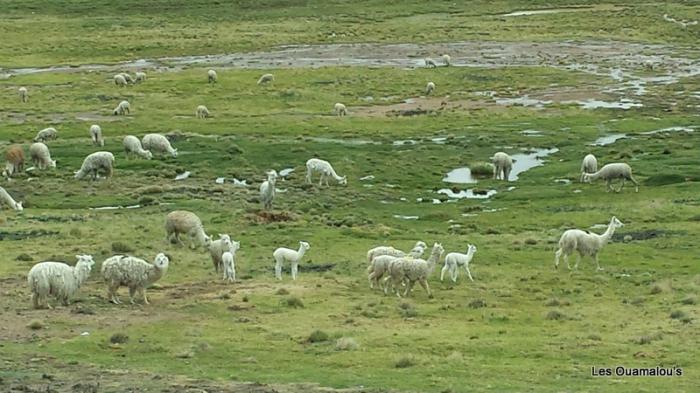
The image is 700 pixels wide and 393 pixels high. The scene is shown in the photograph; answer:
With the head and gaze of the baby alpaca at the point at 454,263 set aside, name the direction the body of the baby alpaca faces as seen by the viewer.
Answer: to the viewer's right

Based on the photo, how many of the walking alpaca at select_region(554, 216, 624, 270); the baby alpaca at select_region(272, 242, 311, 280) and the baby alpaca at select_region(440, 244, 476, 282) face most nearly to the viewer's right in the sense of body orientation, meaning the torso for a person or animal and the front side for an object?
3

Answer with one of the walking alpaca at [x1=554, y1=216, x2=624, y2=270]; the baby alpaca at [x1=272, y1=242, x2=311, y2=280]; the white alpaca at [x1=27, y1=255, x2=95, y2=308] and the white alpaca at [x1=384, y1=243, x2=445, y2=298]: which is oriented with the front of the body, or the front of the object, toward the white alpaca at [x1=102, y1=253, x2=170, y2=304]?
the white alpaca at [x1=27, y1=255, x2=95, y2=308]

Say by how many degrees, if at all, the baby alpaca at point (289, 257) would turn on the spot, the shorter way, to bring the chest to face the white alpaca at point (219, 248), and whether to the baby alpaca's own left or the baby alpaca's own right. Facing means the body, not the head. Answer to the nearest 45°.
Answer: approximately 180°

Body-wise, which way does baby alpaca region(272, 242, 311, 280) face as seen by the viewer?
to the viewer's right

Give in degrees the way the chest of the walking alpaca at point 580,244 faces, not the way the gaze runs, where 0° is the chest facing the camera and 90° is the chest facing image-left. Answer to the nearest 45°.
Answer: approximately 270°

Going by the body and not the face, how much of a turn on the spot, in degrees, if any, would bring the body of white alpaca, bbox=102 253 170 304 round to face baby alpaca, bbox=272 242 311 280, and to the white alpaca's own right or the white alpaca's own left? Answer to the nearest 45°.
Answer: approximately 45° to the white alpaca's own left

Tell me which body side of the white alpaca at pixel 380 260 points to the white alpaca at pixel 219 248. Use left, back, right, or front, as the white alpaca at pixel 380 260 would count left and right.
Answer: back

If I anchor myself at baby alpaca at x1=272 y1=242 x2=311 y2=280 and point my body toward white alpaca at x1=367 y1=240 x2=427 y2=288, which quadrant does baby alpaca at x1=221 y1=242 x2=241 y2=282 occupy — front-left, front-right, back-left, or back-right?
back-right

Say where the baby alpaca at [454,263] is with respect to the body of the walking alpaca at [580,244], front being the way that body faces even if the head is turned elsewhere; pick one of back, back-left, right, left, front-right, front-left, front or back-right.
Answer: back-right

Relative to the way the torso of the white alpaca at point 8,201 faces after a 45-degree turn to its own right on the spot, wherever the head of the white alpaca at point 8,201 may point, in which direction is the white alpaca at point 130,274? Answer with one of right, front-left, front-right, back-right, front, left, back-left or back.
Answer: front-right

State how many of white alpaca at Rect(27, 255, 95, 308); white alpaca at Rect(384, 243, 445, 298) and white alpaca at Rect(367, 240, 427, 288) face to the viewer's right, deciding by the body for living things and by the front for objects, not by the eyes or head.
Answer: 3

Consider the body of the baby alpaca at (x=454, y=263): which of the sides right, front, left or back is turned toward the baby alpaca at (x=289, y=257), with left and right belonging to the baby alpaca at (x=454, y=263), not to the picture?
back

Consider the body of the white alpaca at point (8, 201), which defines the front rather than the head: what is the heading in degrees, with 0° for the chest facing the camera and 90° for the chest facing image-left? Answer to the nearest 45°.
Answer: approximately 270°

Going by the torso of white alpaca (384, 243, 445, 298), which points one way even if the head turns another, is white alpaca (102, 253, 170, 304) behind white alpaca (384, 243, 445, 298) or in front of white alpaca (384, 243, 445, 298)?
behind

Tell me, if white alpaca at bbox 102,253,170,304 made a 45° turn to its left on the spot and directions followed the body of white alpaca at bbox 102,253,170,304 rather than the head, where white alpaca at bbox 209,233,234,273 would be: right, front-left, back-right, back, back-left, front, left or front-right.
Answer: front

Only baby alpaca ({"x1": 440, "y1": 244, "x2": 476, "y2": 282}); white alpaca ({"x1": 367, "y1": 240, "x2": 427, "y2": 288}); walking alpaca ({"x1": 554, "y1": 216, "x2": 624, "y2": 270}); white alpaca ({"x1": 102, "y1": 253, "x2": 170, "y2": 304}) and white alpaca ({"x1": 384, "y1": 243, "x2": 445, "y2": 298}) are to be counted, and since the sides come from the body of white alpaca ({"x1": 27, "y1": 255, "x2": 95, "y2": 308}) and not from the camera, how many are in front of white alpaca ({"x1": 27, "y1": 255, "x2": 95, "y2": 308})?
5

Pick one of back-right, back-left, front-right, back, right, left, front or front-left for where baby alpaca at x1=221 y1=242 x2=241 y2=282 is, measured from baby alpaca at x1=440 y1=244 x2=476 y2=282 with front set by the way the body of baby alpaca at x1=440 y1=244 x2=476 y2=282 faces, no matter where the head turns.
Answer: back
